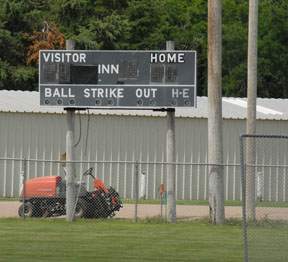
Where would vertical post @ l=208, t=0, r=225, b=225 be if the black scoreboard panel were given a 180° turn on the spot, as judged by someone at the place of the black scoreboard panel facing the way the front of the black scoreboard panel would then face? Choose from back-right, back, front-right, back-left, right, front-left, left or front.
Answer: right

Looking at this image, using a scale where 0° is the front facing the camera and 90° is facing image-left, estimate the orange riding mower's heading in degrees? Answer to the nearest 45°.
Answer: approximately 270°

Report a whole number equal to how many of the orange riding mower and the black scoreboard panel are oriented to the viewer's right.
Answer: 1

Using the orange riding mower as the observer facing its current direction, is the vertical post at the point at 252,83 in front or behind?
in front

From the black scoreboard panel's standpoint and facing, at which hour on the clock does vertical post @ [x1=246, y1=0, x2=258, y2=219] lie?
The vertical post is roughly at 9 o'clock from the black scoreboard panel.

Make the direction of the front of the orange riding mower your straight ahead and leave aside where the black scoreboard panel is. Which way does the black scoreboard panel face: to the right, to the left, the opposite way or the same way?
to the right
